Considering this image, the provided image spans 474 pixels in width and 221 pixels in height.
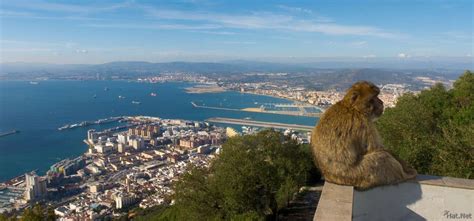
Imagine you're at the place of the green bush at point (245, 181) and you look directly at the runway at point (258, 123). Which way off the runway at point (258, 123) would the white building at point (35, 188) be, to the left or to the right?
left

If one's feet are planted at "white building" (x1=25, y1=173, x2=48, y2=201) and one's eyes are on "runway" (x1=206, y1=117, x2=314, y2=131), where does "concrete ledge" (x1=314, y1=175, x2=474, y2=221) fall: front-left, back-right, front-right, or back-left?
back-right

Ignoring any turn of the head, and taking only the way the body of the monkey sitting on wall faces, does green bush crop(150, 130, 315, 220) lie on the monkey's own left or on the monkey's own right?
on the monkey's own left
